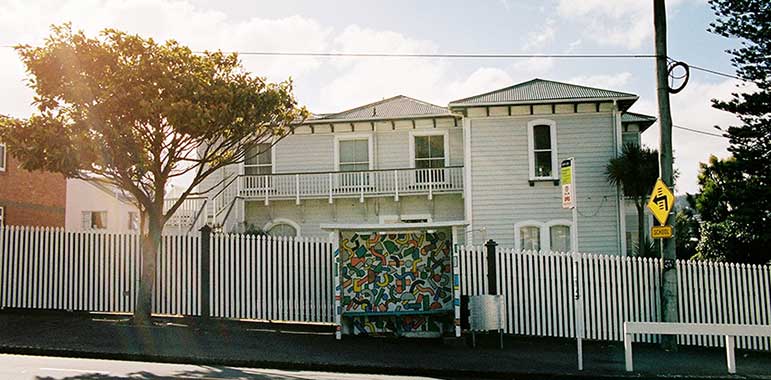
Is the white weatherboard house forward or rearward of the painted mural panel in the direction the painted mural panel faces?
rearward

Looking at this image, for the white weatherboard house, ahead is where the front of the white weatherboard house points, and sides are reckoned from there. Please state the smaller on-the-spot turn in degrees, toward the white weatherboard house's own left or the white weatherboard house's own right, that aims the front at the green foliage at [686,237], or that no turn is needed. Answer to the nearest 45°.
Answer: approximately 135° to the white weatherboard house's own left

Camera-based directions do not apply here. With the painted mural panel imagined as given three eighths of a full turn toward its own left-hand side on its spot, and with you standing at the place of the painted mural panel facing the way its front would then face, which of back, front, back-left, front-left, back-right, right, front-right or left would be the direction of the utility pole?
front-right

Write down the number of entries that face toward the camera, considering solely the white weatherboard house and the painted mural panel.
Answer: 2

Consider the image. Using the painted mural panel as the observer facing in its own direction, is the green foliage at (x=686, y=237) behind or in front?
behind

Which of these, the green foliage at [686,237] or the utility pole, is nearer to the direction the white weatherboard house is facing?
the utility pole

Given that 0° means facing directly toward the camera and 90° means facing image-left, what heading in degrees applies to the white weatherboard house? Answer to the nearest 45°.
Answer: approximately 0°

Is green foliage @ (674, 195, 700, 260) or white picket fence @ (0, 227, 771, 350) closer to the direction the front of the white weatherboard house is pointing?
the white picket fence

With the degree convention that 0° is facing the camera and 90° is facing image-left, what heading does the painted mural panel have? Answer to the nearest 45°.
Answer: approximately 0°

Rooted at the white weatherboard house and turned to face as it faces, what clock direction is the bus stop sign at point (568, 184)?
The bus stop sign is roughly at 12 o'clock from the white weatherboard house.

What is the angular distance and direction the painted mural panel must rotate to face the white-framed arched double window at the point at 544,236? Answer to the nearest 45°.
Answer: approximately 135° to its left

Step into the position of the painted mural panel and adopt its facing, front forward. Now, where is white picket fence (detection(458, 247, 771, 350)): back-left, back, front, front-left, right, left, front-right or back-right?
left
